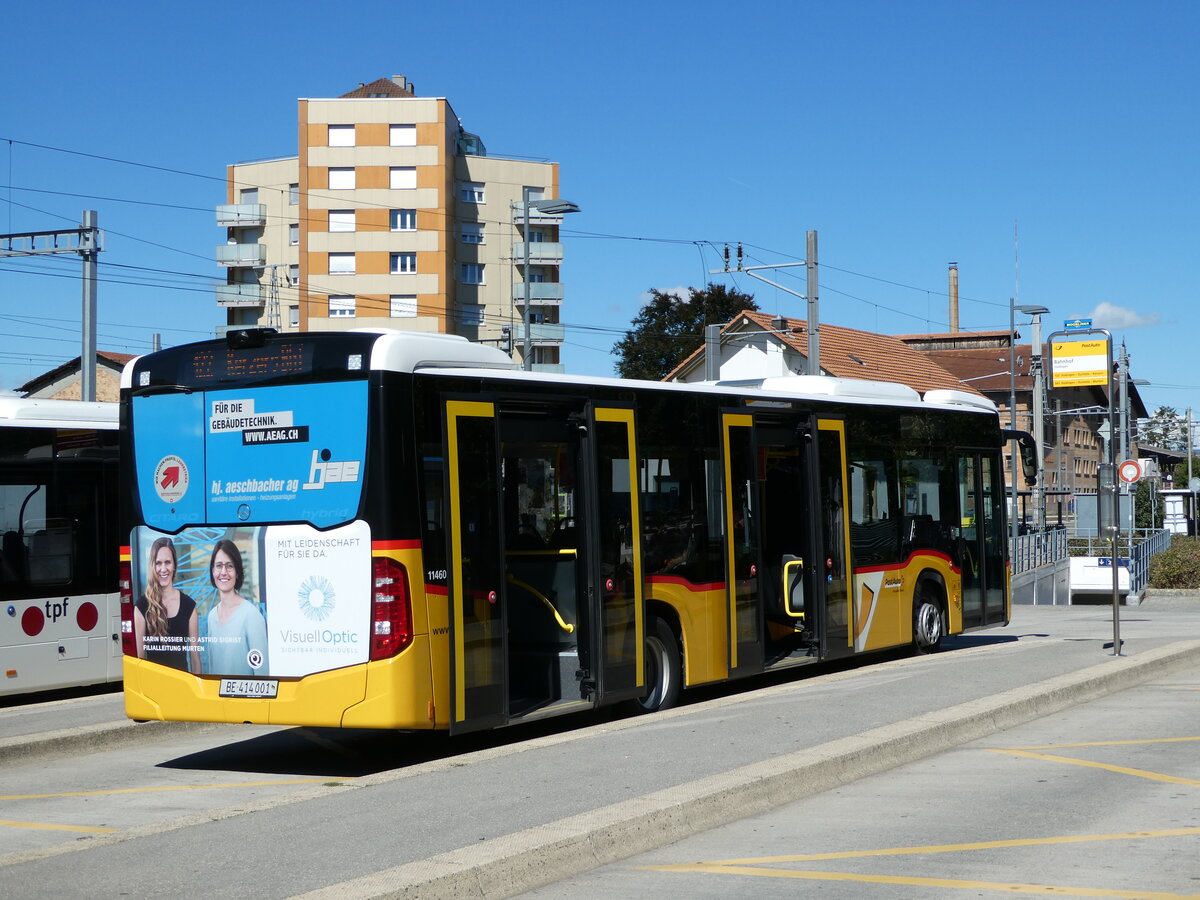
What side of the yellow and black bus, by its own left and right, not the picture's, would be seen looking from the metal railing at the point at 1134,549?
front

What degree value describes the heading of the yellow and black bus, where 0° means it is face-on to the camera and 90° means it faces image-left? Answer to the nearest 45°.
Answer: approximately 225°

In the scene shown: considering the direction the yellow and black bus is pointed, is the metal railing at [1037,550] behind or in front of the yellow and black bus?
in front
